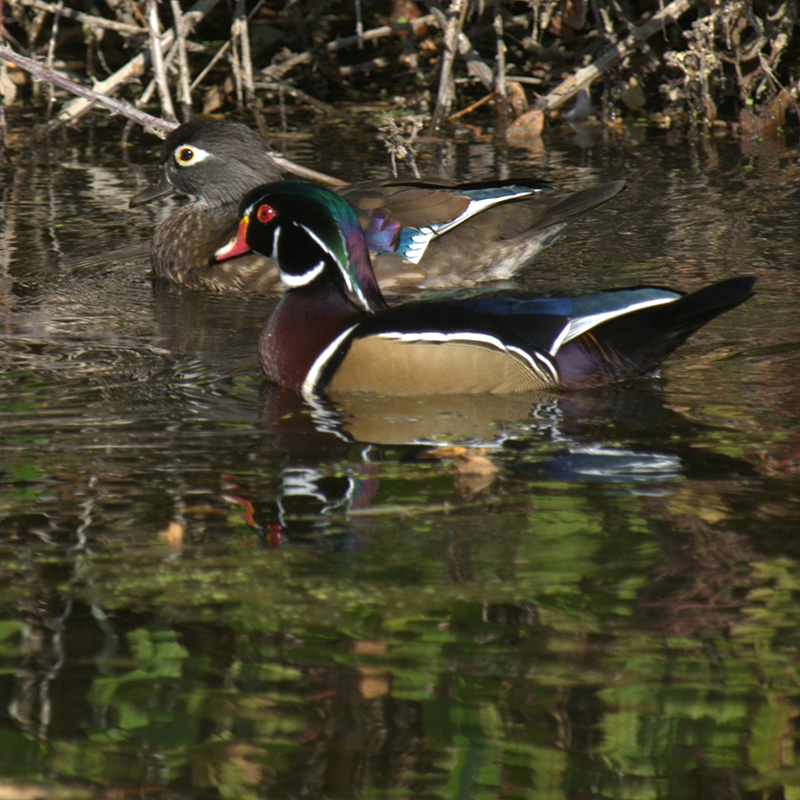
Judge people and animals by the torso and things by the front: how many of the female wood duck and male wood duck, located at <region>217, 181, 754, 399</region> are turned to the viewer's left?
2

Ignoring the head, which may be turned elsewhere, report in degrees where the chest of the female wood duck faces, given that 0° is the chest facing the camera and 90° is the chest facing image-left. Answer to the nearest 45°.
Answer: approximately 90°

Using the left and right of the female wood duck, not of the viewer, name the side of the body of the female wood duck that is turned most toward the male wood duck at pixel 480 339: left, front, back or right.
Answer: left

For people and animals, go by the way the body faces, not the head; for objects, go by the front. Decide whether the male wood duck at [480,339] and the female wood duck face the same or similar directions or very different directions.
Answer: same or similar directions

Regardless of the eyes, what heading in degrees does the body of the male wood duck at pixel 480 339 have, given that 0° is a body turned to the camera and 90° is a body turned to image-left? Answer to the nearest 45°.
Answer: approximately 90°

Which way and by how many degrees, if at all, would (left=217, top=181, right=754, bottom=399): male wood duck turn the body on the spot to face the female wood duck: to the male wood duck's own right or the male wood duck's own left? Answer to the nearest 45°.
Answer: approximately 90° to the male wood duck's own right
